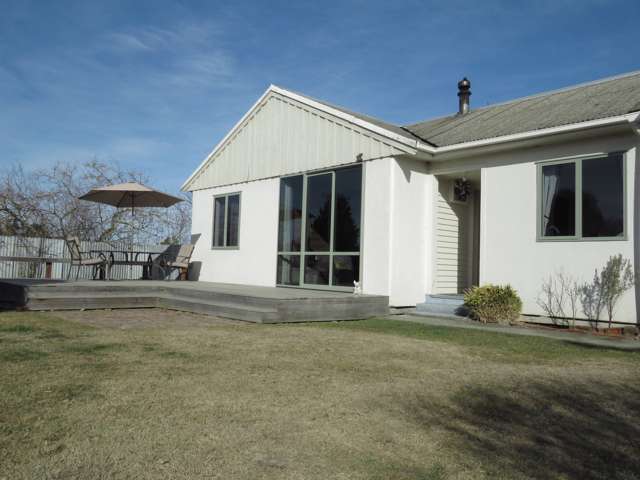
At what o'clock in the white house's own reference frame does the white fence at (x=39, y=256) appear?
The white fence is roughly at 2 o'clock from the white house.

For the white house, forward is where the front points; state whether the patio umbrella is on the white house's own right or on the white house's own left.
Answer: on the white house's own right

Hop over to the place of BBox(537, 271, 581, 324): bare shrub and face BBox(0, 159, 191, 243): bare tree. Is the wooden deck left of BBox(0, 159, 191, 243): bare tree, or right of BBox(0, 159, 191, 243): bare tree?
left

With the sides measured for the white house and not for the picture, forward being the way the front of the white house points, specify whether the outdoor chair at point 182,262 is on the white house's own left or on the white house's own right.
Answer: on the white house's own right

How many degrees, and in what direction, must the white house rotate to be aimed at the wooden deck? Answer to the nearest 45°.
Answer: approximately 45° to its right

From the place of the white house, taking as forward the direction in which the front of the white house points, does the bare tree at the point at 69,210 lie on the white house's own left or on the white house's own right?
on the white house's own right

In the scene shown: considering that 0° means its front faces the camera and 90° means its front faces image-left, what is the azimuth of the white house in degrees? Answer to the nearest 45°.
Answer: approximately 45°
